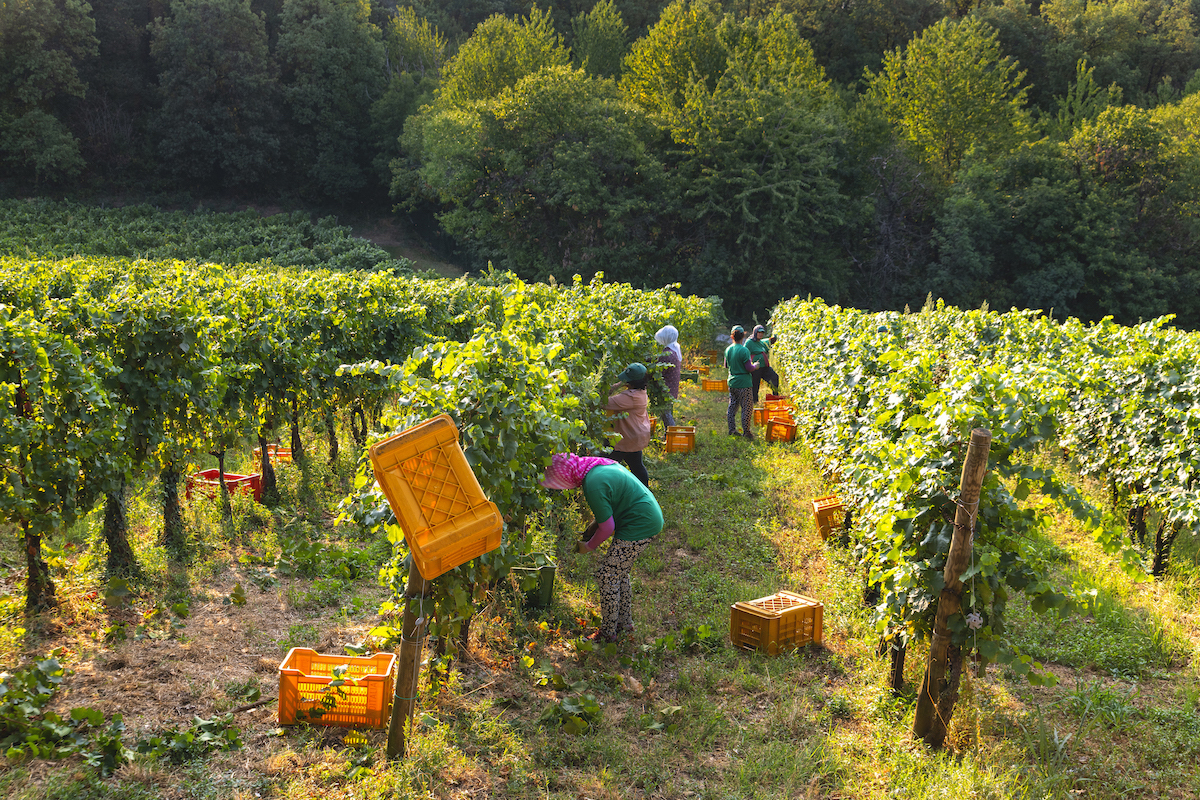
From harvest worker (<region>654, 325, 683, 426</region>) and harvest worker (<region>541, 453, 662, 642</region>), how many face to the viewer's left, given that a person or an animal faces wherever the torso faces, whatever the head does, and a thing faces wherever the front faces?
2

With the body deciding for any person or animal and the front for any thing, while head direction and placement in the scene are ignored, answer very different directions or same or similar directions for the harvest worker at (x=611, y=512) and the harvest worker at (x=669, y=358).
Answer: same or similar directions

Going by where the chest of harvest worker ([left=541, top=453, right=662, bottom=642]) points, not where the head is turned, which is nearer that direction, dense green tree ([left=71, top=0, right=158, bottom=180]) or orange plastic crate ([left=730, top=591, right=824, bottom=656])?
the dense green tree

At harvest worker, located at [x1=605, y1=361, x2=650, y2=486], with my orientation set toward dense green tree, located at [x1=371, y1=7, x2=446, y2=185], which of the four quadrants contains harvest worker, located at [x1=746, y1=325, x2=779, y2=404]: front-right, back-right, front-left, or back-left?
front-right

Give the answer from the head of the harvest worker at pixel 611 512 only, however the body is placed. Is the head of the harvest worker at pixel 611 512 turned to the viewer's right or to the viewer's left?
to the viewer's left

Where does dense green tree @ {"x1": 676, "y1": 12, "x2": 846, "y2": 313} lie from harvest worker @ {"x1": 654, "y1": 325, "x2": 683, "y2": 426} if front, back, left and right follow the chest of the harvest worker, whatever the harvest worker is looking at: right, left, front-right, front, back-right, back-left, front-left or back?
right

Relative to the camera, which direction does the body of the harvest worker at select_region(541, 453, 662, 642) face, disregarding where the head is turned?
to the viewer's left

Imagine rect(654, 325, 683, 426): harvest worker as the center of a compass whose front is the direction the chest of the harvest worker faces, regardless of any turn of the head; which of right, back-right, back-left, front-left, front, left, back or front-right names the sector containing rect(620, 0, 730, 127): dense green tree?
right

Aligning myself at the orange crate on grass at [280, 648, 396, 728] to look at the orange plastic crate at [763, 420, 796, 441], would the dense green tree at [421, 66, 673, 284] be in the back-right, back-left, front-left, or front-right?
front-left

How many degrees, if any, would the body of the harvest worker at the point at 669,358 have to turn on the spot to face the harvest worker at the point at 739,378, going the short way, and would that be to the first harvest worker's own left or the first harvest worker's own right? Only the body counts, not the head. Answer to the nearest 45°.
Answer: approximately 135° to the first harvest worker's own right

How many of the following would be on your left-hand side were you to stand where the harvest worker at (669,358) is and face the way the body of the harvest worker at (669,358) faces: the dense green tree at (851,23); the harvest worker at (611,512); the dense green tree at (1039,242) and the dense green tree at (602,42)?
1

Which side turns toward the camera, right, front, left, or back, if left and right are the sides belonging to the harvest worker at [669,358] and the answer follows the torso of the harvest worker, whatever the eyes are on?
left

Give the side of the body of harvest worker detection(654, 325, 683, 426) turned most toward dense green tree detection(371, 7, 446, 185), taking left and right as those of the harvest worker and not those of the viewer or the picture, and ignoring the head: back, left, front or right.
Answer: right

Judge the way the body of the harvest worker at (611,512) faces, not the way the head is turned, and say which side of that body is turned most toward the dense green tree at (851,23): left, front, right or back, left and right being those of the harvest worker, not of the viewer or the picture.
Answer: right
